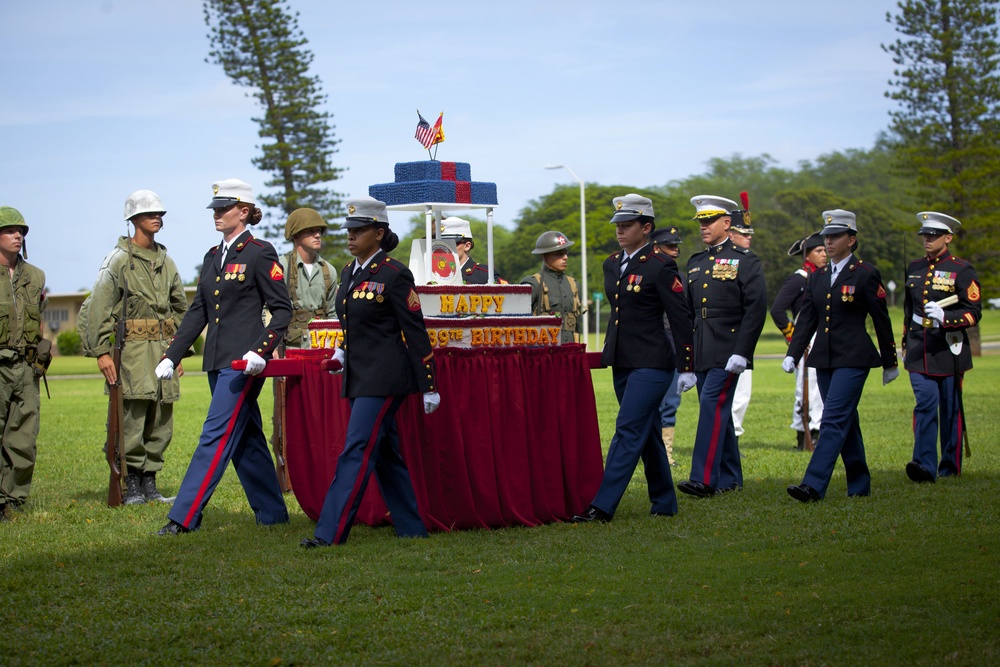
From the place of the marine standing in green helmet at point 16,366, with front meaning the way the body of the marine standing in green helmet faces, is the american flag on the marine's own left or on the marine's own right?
on the marine's own left

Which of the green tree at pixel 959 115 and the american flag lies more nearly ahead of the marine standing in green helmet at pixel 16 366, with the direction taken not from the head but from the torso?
the american flag

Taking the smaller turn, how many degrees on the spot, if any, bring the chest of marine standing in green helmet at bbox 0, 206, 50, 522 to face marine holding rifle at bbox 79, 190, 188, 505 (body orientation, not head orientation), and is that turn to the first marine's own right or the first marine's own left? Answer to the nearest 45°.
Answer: approximately 90° to the first marine's own left

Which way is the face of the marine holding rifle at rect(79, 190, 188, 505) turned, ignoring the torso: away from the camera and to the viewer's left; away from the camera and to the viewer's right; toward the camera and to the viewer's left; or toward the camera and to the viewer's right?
toward the camera and to the viewer's right

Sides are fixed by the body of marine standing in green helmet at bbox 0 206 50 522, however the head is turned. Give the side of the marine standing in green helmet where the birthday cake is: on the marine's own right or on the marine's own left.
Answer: on the marine's own left

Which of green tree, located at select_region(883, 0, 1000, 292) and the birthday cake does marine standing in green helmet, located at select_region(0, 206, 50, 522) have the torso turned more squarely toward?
the birthday cake

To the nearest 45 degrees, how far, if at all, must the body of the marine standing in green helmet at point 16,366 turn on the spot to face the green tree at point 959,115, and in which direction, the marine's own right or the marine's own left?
approximately 135° to the marine's own left

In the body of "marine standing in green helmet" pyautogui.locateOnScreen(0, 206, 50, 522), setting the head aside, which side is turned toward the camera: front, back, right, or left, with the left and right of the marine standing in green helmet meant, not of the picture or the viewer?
front
